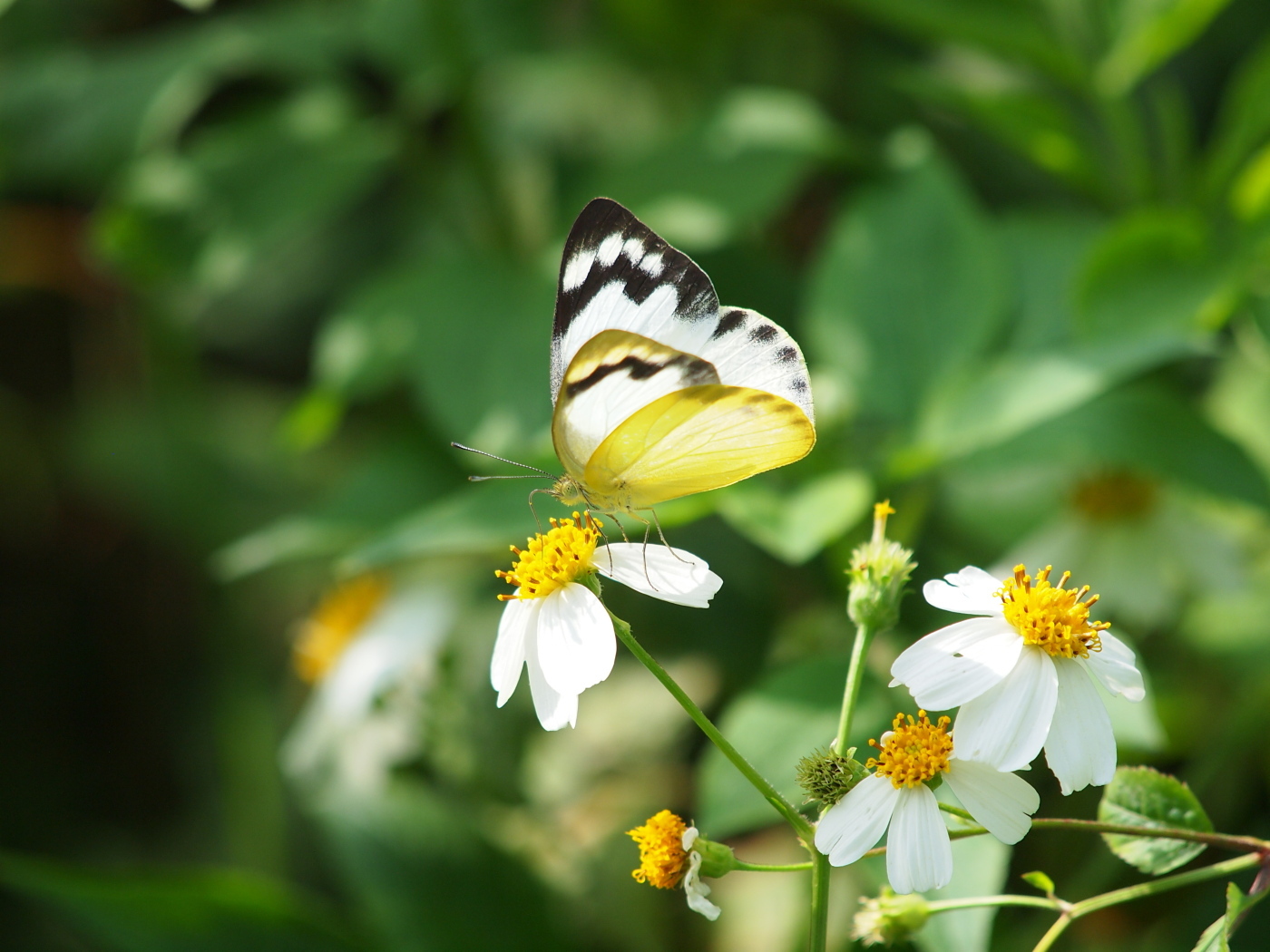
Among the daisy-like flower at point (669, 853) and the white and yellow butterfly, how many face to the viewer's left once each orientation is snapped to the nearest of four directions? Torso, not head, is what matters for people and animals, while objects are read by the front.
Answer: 2

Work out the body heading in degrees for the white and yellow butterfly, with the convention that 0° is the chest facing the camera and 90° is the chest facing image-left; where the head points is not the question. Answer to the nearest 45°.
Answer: approximately 90°

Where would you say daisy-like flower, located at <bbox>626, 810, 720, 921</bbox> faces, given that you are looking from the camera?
facing to the left of the viewer
